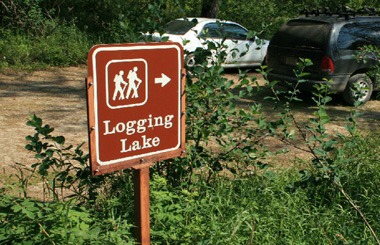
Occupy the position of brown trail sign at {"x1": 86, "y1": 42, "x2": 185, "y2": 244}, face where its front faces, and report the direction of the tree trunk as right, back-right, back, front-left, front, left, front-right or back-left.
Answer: back-left

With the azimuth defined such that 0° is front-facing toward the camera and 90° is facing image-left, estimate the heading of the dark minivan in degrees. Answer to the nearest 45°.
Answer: approximately 225°

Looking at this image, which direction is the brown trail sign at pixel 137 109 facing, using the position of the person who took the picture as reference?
facing the viewer and to the right of the viewer
